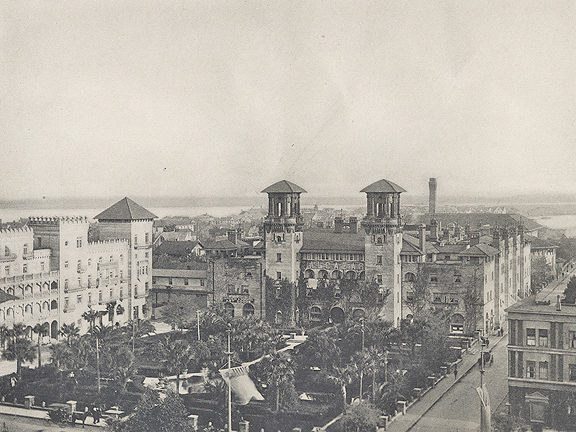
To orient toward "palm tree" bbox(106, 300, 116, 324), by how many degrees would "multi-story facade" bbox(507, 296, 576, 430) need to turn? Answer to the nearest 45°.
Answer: approximately 45° to its right

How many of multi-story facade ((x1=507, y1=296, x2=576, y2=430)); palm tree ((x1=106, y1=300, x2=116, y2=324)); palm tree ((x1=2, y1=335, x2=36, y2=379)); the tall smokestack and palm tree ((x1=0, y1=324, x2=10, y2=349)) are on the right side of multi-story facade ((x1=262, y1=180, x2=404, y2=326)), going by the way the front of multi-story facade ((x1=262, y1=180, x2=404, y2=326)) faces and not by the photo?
3

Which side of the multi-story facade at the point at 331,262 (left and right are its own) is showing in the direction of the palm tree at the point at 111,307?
right

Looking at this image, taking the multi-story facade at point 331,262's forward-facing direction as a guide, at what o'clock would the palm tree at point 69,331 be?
The palm tree is roughly at 3 o'clock from the multi-story facade.

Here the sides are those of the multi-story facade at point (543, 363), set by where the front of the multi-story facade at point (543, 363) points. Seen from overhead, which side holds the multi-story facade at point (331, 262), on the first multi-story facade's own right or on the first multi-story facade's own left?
on the first multi-story facade's own right

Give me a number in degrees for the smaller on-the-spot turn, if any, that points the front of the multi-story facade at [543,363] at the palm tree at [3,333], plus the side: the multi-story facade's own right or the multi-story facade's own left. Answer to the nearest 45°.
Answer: approximately 45° to the multi-story facade's own right

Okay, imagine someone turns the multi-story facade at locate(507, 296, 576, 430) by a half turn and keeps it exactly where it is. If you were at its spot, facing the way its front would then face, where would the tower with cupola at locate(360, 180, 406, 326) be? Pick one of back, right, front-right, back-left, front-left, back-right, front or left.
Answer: left

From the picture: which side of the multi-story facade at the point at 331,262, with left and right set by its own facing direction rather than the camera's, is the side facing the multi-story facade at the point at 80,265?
right
